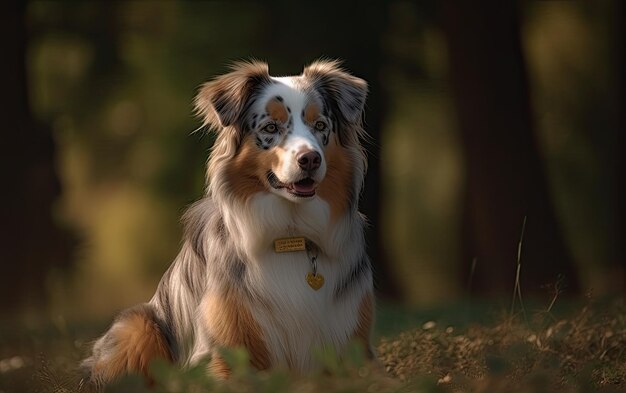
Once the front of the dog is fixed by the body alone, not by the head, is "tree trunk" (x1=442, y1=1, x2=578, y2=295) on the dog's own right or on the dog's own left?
on the dog's own left

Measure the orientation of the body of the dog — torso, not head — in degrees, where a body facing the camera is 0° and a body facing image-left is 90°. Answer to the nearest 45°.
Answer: approximately 315°

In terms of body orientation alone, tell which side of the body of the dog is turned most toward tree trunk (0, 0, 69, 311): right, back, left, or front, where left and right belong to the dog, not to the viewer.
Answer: back
